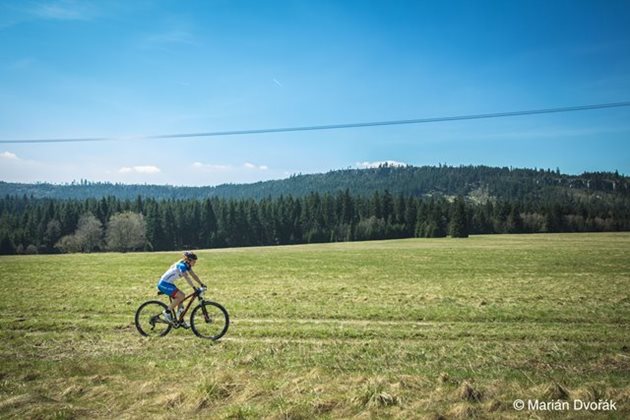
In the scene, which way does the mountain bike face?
to the viewer's right

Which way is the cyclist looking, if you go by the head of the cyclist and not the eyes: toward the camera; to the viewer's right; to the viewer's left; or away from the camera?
to the viewer's right
